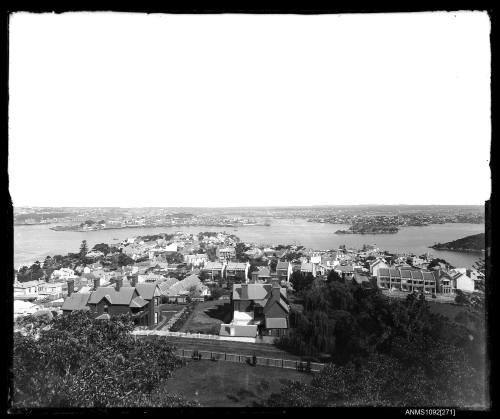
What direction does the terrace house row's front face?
toward the camera

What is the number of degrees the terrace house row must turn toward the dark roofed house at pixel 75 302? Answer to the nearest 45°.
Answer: approximately 45° to its right

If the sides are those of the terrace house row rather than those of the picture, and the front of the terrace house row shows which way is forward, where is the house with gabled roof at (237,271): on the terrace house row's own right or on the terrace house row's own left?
on the terrace house row's own right

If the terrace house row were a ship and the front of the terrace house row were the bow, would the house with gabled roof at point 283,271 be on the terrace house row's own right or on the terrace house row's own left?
on the terrace house row's own right
